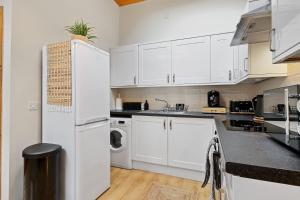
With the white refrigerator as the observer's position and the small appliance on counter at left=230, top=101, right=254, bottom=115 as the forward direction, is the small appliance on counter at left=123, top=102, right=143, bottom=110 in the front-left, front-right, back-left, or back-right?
front-left

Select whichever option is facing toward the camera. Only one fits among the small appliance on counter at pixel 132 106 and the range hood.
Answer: the small appliance on counter

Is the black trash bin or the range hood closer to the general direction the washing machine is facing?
the black trash bin

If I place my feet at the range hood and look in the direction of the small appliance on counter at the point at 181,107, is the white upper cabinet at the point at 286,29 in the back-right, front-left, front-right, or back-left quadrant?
back-left

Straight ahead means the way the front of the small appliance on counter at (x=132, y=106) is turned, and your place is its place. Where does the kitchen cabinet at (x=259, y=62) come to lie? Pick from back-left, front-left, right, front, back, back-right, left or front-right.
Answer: front-left

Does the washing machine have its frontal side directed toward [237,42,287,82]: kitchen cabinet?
no

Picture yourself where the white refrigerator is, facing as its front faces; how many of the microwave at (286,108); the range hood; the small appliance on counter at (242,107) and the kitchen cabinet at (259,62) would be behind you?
0

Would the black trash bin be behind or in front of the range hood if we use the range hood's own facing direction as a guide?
in front

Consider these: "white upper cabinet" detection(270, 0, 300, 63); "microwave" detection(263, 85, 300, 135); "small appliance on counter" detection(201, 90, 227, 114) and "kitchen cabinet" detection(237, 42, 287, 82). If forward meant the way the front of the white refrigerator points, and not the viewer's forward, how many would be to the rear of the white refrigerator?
0

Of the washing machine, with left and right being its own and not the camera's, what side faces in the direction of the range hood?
left

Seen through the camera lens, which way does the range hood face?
facing to the left of the viewer

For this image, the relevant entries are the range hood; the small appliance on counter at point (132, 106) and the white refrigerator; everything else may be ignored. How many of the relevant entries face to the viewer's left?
1

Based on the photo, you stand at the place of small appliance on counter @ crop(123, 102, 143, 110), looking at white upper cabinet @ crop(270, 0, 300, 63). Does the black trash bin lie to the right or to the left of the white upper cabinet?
right

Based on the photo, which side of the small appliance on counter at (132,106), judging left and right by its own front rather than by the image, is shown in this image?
front

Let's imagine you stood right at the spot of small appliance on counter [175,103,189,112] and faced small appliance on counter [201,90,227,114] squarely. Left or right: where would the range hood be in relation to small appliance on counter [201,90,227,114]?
right

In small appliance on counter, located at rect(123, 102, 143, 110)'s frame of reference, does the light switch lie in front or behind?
in front

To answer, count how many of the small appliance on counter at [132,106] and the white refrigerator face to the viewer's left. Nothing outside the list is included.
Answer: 0

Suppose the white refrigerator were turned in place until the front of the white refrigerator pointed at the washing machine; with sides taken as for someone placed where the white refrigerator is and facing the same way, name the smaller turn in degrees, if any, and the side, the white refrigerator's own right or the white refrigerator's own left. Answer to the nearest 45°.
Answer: approximately 90° to the white refrigerator's own left
